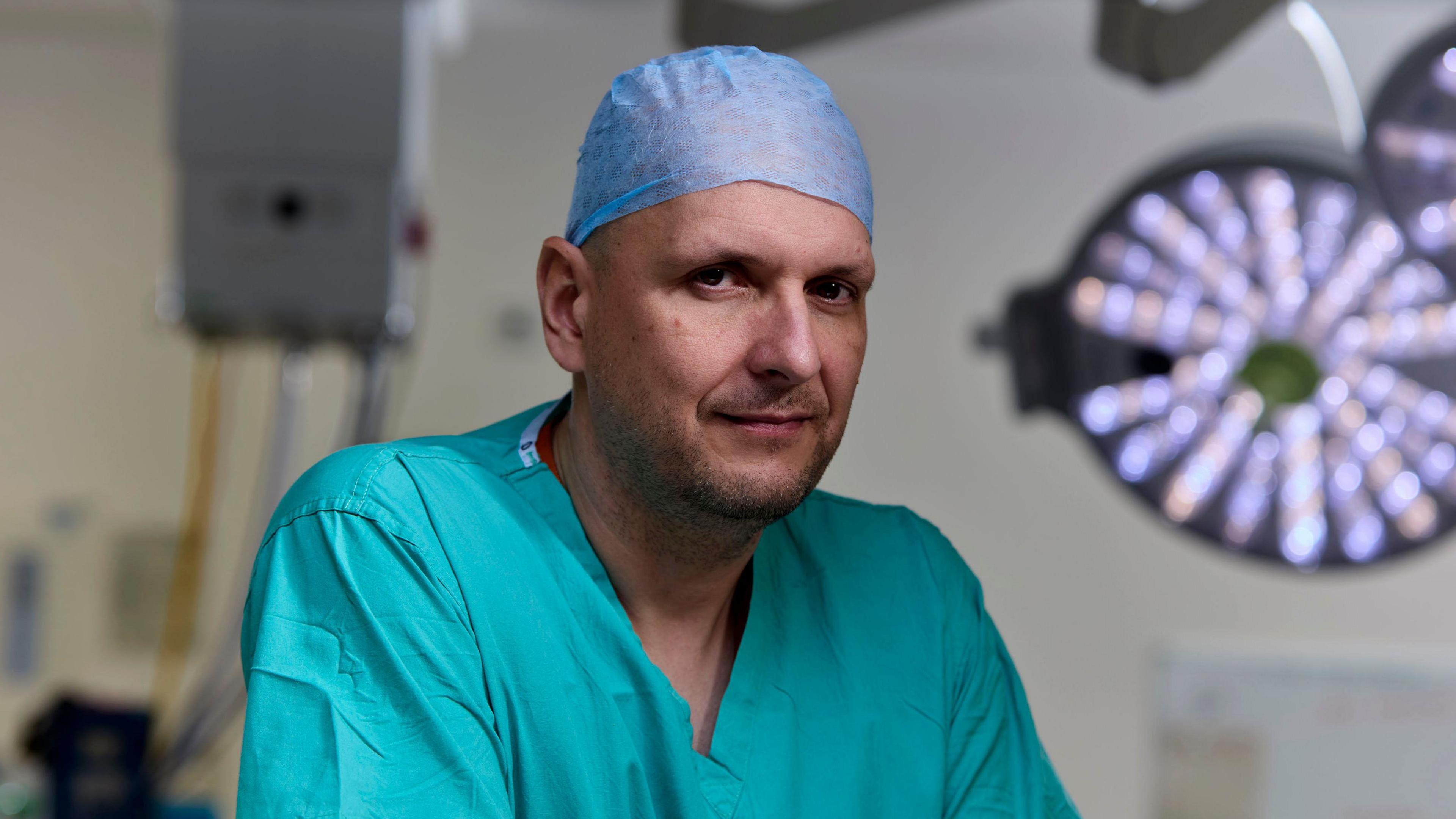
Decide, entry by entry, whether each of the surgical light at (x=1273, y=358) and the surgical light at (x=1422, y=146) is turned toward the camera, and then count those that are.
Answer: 2

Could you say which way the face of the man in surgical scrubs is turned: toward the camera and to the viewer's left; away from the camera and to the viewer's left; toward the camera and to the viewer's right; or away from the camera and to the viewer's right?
toward the camera and to the viewer's right

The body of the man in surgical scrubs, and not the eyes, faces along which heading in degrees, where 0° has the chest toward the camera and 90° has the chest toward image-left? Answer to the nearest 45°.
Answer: approximately 315°

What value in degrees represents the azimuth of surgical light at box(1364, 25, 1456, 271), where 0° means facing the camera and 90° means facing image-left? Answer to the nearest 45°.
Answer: approximately 0°
